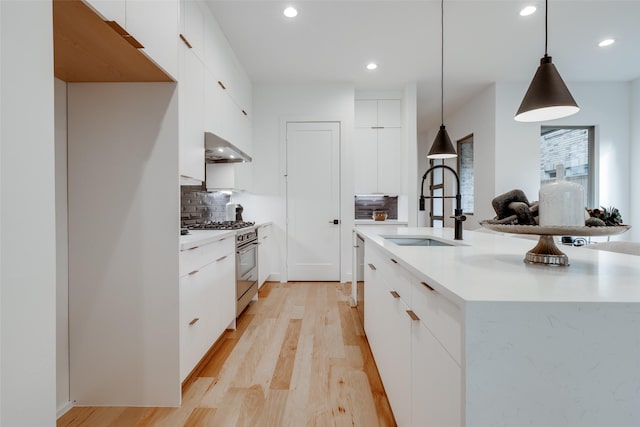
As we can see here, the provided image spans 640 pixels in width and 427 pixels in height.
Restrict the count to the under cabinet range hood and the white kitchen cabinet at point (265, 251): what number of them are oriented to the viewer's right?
2

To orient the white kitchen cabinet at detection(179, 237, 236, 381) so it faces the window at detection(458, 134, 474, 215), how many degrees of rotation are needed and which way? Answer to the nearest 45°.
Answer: approximately 90° to its left

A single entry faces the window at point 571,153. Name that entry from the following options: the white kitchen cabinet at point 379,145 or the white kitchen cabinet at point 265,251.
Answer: the white kitchen cabinet at point 265,251

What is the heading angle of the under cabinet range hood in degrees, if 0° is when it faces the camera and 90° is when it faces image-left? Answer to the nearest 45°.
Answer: approximately 270°

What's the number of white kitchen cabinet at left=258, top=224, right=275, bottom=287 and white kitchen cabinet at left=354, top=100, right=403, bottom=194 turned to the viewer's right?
1

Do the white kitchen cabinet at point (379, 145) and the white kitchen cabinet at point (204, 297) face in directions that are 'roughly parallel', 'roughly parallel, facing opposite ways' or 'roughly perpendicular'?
roughly perpendicular

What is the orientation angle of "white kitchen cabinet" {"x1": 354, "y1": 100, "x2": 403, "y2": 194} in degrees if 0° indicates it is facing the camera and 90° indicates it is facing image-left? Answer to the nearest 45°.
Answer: approximately 0°

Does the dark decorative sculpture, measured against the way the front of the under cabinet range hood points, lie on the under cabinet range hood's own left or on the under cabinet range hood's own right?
on the under cabinet range hood's own right

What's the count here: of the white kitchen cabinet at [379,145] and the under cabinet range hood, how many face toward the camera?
1

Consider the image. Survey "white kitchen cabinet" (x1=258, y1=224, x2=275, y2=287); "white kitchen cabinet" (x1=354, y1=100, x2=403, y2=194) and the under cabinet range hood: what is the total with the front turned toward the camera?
1

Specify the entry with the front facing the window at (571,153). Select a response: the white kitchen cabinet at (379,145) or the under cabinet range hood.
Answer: the under cabinet range hood

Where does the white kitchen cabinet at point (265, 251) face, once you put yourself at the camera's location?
facing to the right of the viewer

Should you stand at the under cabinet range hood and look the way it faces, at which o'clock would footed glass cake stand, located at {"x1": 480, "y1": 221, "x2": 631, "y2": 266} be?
The footed glass cake stand is roughly at 2 o'clock from the under cabinet range hood.

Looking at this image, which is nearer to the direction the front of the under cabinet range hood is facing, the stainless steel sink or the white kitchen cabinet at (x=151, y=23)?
the stainless steel sink

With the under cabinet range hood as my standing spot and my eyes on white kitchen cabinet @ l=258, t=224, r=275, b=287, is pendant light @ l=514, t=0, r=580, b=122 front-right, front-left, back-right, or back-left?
back-right

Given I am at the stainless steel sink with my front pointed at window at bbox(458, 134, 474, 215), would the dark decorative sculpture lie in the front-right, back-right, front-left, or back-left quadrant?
back-right

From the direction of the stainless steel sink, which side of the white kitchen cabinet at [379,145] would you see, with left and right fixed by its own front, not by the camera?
front
